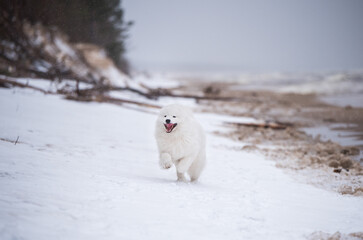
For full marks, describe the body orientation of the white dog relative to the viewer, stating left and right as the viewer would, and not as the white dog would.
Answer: facing the viewer and to the left of the viewer

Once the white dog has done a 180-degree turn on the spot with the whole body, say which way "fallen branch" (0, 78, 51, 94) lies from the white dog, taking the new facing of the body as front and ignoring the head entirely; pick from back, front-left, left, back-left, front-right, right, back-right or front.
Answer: left
